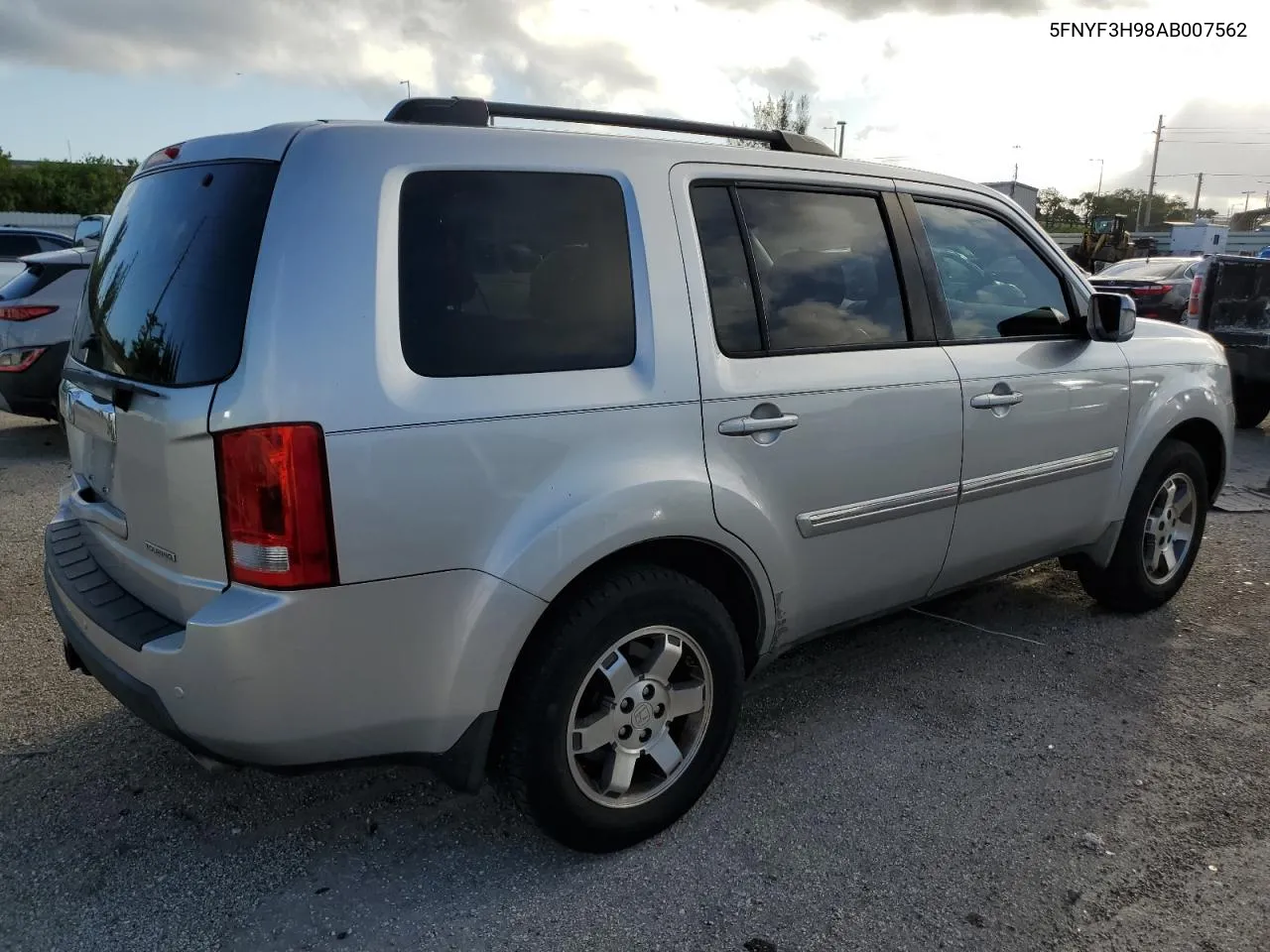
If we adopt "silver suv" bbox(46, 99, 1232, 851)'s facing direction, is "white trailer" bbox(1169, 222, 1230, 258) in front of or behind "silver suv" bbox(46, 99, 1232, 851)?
in front

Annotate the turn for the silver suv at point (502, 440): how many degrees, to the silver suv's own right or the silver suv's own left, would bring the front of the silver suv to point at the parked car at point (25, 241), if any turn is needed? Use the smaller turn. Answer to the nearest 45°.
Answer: approximately 90° to the silver suv's own left

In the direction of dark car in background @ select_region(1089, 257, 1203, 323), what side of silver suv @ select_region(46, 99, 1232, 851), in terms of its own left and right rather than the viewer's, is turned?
front

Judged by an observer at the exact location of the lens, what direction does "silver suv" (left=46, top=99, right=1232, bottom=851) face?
facing away from the viewer and to the right of the viewer

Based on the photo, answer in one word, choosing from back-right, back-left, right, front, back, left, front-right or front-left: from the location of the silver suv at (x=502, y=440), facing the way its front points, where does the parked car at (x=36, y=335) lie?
left

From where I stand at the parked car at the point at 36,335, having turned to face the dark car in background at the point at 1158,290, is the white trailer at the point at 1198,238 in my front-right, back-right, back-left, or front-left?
front-left

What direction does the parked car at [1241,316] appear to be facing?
away from the camera

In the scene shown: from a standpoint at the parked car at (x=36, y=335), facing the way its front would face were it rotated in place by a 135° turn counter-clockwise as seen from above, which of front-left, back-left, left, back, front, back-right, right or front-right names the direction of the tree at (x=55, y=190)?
right

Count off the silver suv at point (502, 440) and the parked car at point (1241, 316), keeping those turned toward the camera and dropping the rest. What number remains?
0

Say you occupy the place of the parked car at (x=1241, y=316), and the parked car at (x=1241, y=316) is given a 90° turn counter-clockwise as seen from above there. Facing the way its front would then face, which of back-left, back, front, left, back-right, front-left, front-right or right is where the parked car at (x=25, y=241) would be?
front

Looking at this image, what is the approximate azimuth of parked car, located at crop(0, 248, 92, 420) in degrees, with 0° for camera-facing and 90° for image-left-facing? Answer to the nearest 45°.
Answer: approximately 225°

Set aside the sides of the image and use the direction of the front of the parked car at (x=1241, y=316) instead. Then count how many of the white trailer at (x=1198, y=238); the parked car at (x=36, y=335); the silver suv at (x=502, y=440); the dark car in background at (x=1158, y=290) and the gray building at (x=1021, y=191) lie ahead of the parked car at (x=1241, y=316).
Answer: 3

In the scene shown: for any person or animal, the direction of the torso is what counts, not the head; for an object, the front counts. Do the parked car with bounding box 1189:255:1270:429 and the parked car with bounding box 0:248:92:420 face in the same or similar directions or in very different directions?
same or similar directions

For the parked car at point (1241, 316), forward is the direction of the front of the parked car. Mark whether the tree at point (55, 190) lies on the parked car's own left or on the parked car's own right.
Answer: on the parked car's own left

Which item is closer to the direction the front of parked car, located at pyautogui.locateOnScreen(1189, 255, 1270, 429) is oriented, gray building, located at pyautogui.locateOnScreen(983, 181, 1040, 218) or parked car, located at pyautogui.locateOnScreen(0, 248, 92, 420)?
the gray building
